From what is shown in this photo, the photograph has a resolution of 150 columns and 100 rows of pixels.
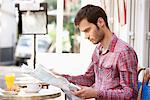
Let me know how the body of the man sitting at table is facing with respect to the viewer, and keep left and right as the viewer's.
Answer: facing the viewer and to the left of the viewer
